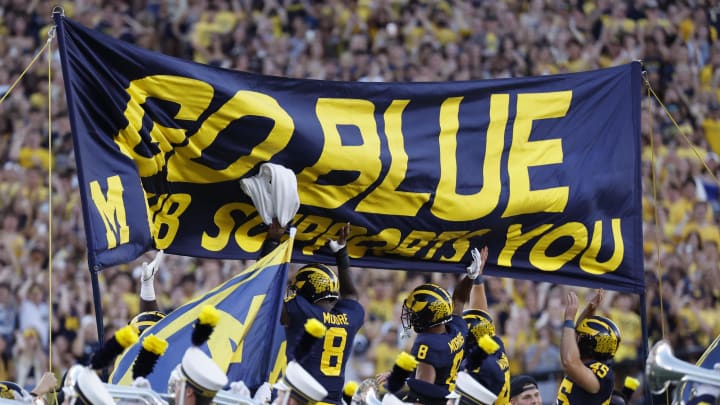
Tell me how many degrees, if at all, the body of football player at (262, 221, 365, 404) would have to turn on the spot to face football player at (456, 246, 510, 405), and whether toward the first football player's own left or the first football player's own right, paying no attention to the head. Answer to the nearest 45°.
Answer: approximately 135° to the first football player's own right

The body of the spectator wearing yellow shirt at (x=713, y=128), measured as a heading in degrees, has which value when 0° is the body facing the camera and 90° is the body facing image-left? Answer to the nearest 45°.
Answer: approximately 0°

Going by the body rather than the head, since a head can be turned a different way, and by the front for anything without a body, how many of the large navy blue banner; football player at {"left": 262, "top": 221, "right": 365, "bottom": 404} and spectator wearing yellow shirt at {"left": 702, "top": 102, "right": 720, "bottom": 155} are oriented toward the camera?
2

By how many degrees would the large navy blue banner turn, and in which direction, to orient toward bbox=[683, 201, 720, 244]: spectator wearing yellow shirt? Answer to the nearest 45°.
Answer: approximately 135° to its left

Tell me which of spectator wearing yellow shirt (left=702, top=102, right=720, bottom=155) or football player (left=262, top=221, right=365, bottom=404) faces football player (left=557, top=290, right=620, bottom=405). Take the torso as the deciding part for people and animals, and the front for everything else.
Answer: the spectator wearing yellow shirt

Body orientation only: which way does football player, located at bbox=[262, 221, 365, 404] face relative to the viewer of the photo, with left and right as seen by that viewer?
facing away from the viewer and to the left of the viewer

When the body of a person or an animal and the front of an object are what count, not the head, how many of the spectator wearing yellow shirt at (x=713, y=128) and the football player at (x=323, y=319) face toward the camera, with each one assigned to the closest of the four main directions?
1

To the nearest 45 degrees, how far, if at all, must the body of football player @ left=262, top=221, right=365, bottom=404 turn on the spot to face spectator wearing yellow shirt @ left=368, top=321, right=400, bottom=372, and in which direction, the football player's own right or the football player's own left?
approximately 45° to the football player's own right

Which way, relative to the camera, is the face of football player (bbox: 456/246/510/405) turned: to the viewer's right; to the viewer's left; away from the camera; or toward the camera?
away from the camera

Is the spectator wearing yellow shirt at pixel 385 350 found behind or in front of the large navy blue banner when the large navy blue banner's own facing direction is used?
behind
